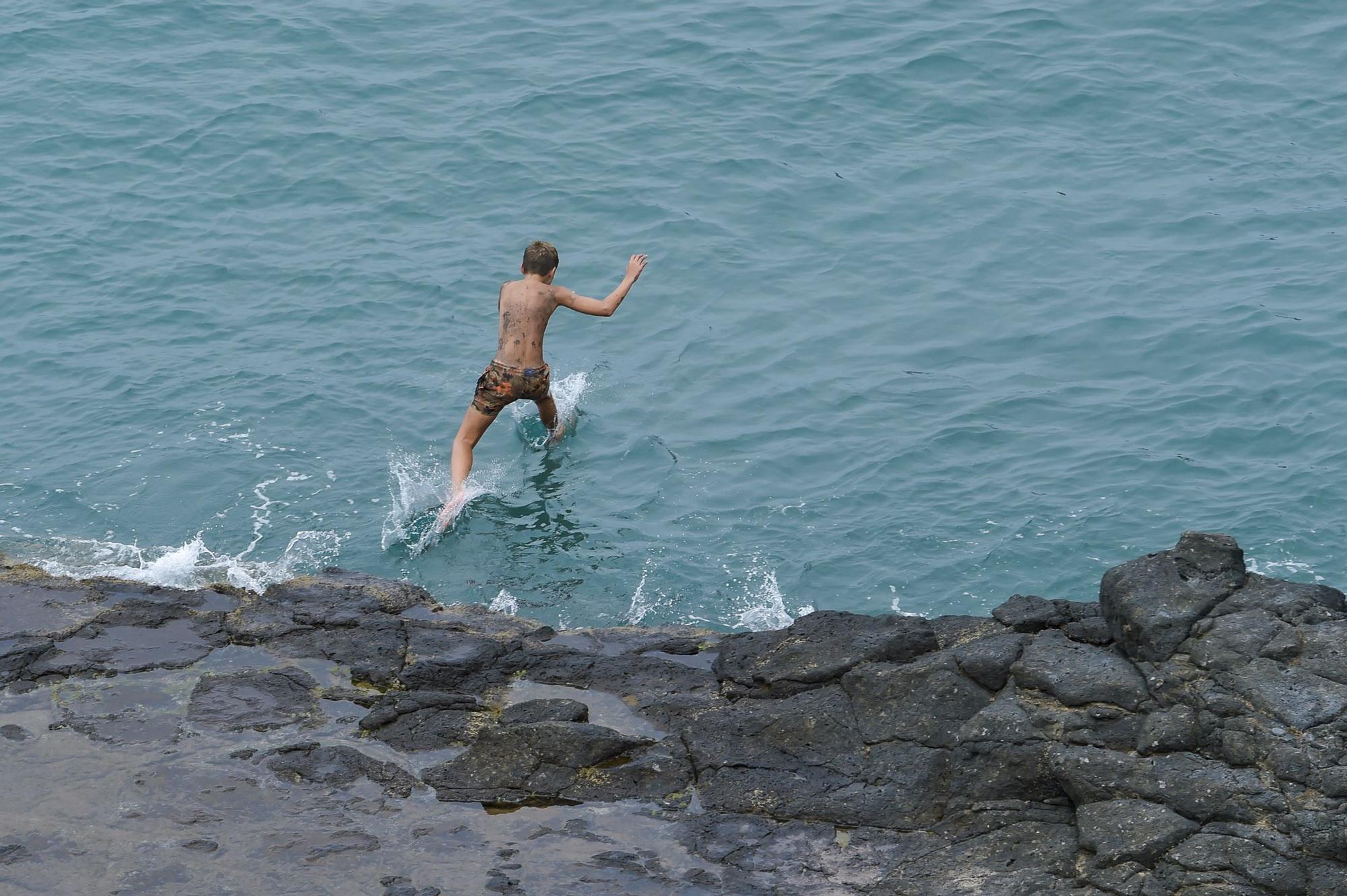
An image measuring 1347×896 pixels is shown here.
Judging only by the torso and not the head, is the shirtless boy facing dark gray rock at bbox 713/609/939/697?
no

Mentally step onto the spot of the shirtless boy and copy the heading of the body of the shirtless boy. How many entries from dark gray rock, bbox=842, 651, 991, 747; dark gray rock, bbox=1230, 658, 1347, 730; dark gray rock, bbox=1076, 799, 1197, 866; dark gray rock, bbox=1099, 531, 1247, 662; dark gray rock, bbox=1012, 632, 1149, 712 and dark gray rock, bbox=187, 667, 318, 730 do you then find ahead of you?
0

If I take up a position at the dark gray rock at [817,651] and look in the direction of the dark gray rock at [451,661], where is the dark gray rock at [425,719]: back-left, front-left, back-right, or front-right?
front-left

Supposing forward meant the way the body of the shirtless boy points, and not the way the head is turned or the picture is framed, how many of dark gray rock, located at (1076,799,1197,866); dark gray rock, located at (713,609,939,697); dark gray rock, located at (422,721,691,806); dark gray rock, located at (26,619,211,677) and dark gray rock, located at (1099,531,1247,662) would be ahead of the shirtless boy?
0

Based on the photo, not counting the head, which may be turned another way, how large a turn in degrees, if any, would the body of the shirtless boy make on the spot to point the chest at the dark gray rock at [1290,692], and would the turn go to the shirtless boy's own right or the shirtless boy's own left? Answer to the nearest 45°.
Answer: approximately 135° to the shirtless boy's own right

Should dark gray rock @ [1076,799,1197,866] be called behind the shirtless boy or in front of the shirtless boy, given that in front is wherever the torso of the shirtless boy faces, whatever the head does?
behind

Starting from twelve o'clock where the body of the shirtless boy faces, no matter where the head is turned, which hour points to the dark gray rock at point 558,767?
The dark gray rock is roughly at 6 o'clock from the shirtless boy.

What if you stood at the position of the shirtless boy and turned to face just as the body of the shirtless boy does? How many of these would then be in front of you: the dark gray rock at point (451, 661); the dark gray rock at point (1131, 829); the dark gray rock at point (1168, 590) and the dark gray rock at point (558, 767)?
0

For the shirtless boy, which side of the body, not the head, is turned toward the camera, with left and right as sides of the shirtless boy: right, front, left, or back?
back

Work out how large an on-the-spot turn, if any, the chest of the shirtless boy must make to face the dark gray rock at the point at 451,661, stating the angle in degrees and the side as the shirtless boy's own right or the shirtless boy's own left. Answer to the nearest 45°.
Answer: approximately 180°

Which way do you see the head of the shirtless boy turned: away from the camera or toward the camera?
away from the camera

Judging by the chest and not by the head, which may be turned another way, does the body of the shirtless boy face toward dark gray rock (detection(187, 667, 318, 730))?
no

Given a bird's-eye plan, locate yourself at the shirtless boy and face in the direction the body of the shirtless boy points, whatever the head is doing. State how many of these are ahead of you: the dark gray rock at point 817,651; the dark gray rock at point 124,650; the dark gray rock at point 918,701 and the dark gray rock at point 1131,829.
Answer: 0

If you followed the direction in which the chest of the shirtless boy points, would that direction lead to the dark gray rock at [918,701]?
no

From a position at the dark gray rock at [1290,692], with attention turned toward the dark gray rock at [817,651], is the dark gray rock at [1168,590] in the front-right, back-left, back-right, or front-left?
front-right
